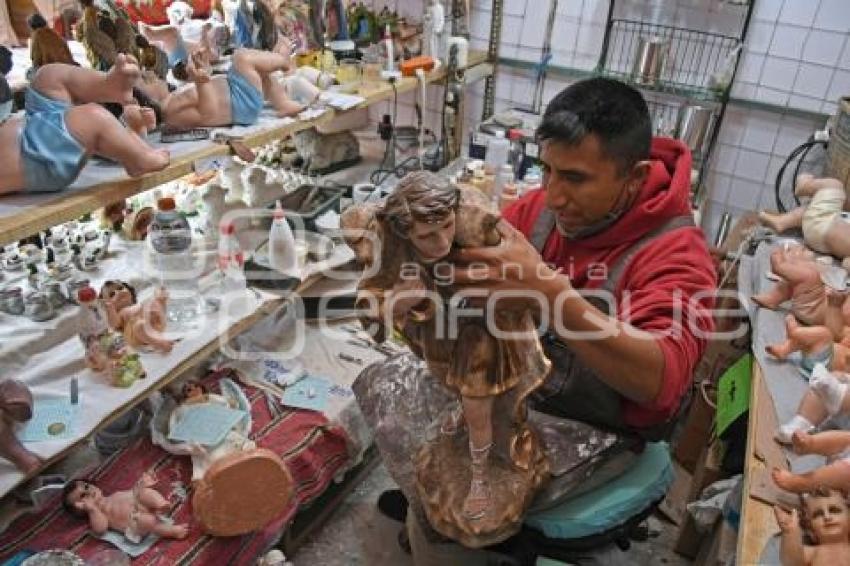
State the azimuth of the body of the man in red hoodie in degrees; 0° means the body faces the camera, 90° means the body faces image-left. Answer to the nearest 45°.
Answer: approximately 45°

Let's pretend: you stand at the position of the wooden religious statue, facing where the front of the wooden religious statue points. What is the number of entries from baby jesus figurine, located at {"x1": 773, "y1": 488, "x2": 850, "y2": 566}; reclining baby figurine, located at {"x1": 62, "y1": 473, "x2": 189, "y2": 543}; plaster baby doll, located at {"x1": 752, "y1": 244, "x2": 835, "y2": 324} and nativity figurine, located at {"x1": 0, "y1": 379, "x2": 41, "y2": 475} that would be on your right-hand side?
2

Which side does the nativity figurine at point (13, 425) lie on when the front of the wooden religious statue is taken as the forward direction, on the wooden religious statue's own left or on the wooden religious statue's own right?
on the wooden religious statue's own right

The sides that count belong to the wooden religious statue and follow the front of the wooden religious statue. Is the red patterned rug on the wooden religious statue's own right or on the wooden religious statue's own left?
on the wooden religious statue's own right

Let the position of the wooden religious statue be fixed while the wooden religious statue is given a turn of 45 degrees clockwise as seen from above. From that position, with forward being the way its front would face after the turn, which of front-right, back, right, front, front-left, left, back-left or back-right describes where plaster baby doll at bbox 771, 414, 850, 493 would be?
back-left

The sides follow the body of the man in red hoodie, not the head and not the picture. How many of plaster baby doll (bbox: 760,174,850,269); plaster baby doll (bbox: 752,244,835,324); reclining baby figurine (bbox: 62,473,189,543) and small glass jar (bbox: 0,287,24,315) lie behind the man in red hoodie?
2

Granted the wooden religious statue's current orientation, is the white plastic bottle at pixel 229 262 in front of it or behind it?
behind

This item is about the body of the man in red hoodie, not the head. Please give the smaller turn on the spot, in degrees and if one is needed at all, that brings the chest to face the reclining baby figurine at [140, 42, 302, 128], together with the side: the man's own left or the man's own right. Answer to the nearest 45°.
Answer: approximately 45° to the man's own right

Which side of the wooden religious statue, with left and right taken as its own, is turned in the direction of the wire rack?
back

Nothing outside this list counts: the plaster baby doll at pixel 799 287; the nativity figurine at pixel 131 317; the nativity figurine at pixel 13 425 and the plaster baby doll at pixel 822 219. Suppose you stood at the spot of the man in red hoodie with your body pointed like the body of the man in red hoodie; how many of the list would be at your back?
2

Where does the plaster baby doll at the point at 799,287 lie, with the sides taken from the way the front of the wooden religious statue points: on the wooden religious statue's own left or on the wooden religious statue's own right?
on the wooden religious statue's own left

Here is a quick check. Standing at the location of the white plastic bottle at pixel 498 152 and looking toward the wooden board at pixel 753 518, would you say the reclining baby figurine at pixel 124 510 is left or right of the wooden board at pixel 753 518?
right
